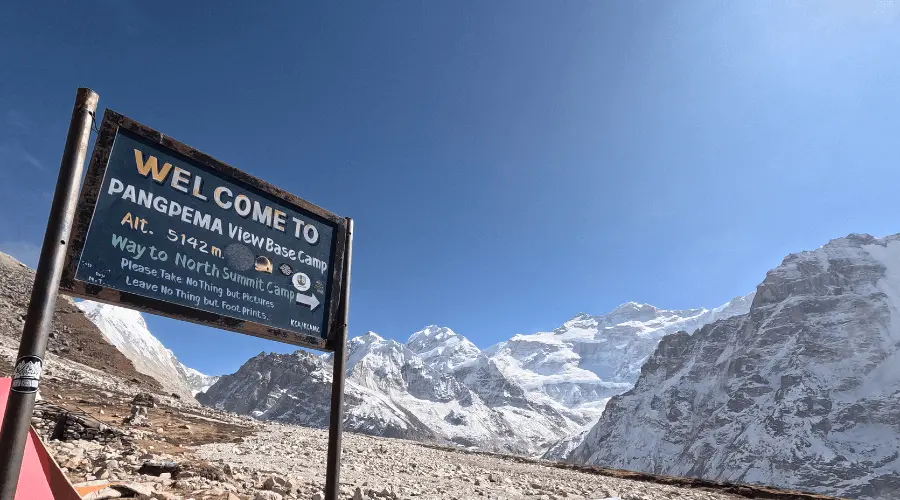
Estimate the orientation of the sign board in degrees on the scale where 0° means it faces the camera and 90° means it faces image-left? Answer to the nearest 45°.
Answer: approximately 315°

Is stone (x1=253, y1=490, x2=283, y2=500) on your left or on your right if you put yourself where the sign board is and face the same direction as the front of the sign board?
on your left
